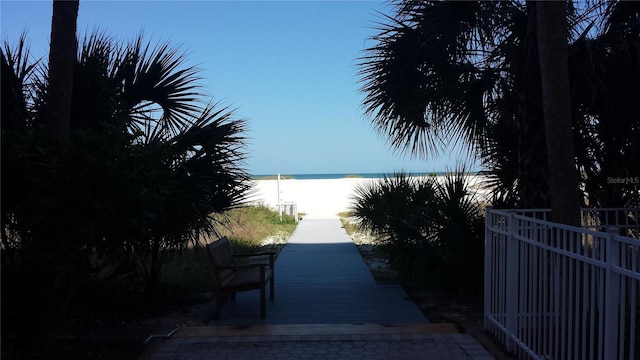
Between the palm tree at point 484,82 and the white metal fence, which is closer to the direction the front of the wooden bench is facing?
the palm tree

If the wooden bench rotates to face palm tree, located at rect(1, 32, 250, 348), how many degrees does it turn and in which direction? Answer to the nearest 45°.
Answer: approximately 135° to its right

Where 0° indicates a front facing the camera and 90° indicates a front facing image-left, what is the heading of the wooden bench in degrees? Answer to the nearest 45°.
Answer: approximately 270°

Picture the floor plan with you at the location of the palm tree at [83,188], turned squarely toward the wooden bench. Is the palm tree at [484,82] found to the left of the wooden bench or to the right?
right

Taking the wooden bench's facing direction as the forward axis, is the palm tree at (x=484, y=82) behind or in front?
in front
